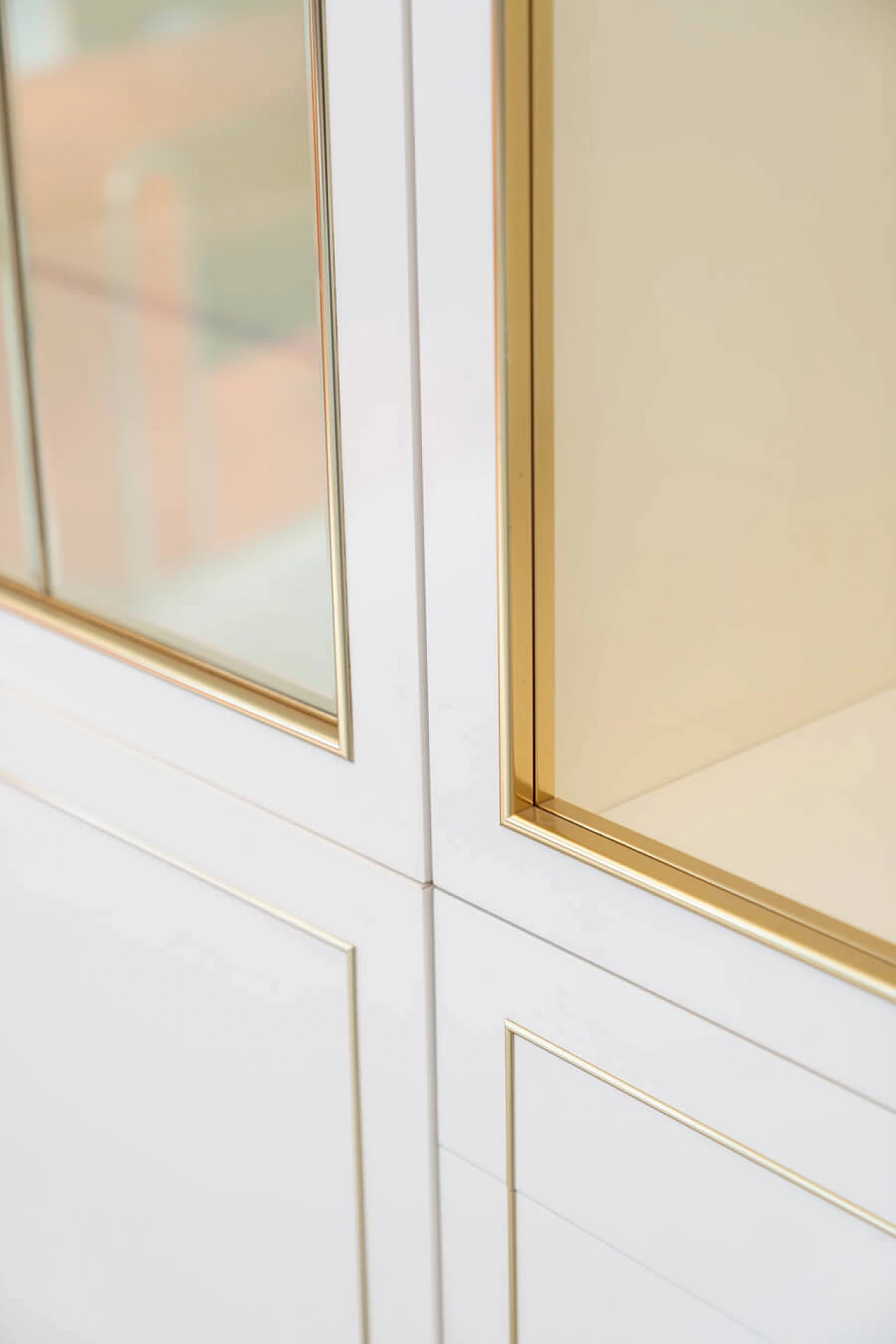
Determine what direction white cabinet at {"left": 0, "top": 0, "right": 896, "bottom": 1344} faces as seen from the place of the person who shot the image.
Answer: facing the viewer and to the left of the viewer
